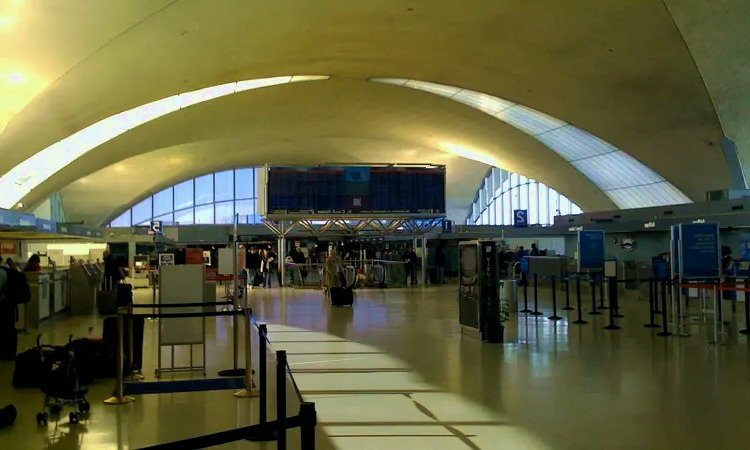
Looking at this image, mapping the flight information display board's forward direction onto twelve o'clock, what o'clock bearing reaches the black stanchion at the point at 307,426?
The black stanchion is roughly at 12 o'clock from the flight information display board.

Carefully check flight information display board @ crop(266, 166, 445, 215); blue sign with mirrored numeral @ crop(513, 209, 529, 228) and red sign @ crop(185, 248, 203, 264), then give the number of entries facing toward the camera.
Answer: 3

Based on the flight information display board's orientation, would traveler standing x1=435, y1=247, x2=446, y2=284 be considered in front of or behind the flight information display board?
behind

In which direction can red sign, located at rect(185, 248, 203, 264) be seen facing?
toward the camera

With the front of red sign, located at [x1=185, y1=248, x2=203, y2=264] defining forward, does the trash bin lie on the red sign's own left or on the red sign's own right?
on the red sign's own left

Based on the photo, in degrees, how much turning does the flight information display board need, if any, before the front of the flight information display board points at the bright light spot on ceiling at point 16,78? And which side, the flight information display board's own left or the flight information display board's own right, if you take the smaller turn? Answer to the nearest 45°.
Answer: approximately 45° to the flight information display board's own right

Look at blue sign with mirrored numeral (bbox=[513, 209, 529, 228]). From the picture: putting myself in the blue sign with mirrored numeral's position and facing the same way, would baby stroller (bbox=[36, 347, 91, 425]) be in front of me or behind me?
in front

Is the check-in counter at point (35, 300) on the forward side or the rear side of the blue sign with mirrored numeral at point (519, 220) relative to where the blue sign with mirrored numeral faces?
on the forward side

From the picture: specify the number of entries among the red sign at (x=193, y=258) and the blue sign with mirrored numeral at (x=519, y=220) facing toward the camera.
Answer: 2

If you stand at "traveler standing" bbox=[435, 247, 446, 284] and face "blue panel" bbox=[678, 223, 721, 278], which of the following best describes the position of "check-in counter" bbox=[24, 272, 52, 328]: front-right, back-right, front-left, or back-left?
front-right

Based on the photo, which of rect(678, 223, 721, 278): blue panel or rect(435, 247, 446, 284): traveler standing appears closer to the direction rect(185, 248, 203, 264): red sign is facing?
the blue panel

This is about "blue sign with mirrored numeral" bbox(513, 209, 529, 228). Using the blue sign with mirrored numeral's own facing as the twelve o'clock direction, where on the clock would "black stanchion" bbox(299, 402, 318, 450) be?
The black stanchion is roughly at 12 o'clock from the blue sign with mirrored numeral.
